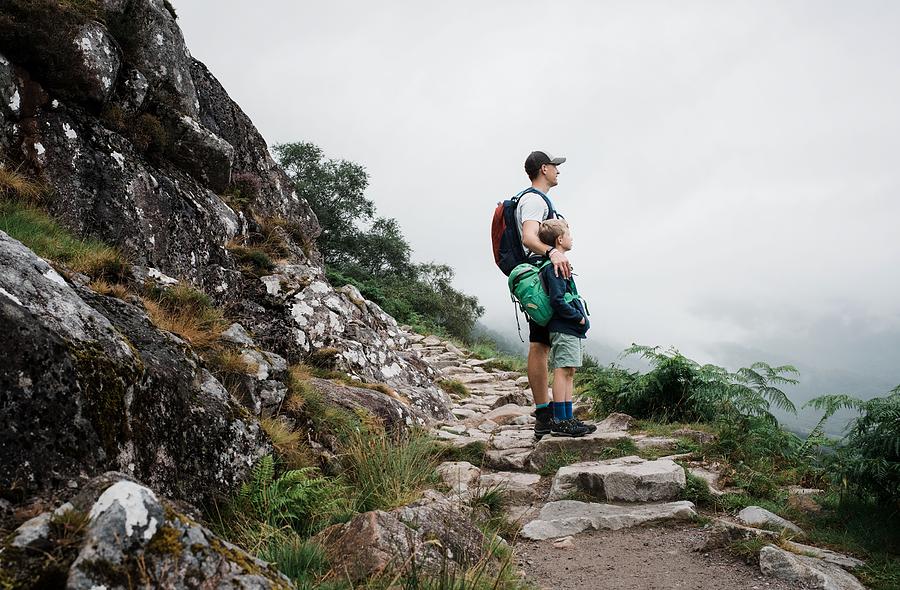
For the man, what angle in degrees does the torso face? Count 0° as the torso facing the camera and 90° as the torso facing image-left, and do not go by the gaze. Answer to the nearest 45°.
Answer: approximately 270°

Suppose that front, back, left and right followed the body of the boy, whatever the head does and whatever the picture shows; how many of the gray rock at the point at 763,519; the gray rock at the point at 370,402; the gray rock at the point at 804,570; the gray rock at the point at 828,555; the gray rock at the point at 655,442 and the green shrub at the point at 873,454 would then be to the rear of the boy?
1

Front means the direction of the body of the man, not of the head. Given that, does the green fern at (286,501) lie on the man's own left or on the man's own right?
on the man's own right

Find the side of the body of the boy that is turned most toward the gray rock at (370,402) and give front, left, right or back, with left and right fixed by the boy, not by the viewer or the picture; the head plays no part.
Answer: back

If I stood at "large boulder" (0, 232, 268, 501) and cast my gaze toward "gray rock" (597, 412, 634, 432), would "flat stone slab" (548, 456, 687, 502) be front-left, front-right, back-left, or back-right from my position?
front-right

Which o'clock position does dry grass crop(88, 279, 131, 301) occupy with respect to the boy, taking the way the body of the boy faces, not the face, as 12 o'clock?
The dry grass is roughly at 5 o'clock from the boy.

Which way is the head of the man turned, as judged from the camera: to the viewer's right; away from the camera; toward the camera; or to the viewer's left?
to the viewer's right

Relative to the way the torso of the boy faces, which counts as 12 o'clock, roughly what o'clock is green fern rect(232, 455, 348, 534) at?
The green fern is roughly at 4 o'clock from the boy.

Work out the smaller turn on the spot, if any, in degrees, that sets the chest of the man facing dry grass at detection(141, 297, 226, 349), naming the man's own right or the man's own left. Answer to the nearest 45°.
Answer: approximately 135° to the man's own right

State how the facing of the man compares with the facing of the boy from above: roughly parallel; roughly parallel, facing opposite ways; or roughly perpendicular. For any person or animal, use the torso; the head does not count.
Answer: roughly parallel

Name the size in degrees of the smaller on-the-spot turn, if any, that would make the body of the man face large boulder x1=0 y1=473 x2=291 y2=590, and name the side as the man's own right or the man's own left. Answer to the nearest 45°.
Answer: approximately 90° to the man's own right

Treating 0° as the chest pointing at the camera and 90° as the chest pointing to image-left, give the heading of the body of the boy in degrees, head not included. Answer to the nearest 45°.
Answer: approximately 270°

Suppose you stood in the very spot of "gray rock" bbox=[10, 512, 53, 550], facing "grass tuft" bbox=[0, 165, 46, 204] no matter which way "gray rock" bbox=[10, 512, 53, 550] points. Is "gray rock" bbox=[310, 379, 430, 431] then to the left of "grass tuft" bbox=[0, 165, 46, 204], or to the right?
right
